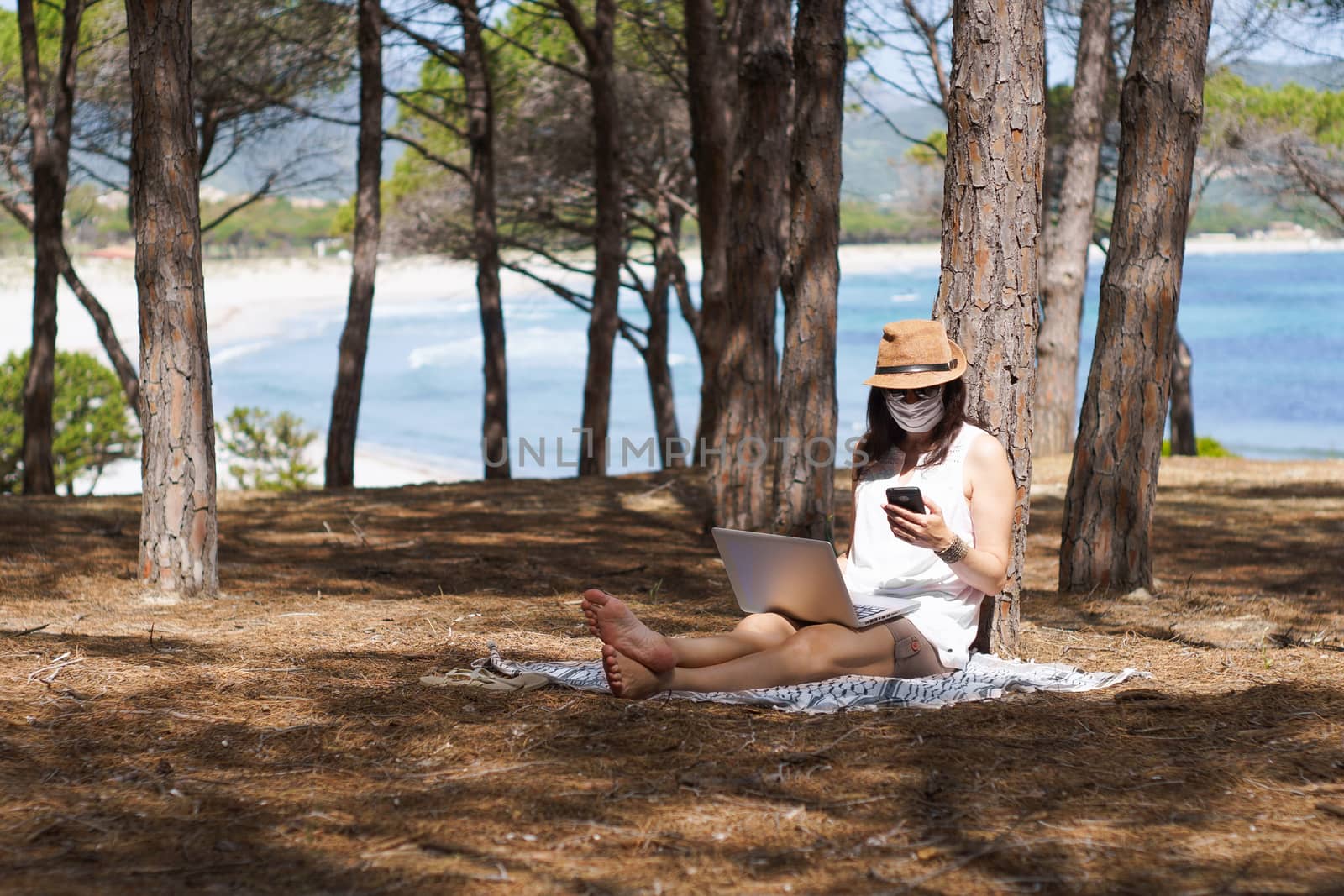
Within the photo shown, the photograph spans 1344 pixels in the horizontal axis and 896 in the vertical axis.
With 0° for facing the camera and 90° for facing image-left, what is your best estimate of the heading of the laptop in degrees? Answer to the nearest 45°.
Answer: approximately 225°

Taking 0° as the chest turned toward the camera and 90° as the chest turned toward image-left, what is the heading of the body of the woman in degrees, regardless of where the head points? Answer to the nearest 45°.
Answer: approximately 45°

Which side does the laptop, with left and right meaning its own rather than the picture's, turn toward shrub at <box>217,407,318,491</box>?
left

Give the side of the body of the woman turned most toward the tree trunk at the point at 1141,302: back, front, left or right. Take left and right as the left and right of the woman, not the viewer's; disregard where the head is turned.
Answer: back

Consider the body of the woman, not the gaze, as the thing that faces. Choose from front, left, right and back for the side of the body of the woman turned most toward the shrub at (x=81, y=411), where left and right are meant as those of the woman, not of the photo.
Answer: right

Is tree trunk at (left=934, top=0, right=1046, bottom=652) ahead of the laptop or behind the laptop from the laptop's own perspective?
ahead

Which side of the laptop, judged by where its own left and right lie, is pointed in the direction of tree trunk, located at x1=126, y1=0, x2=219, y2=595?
left
